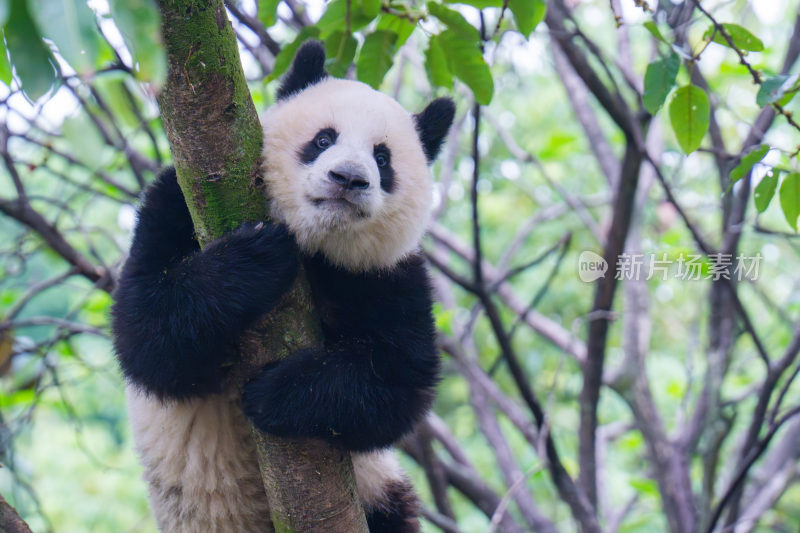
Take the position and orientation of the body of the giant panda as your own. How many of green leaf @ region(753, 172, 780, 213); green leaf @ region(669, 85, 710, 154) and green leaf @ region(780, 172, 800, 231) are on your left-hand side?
3

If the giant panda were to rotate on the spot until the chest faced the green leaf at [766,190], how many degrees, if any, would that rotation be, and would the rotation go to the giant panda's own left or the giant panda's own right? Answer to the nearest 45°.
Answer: approximately 90° to the giant panda's own left

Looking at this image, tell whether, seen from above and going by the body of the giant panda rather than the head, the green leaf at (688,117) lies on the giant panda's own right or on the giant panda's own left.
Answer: on the giant panda's own left

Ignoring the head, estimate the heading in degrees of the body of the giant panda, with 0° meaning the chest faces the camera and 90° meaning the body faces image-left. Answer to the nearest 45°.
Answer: approximately 0°

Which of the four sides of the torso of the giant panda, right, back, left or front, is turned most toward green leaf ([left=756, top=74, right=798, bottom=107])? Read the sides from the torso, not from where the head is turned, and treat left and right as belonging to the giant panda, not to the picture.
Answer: left
